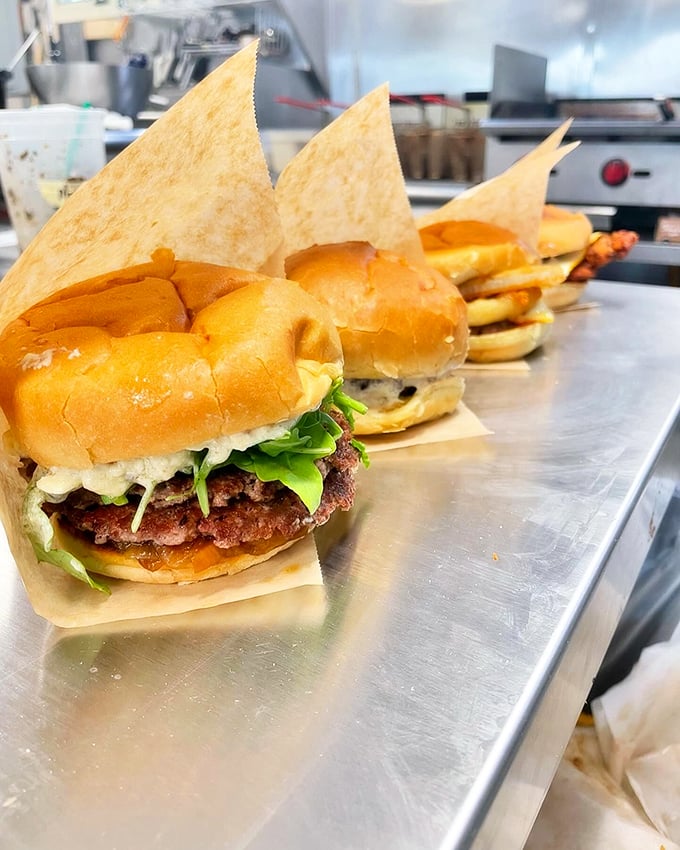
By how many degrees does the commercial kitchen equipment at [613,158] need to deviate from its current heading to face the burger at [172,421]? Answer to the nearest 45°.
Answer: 0° — it already faces it

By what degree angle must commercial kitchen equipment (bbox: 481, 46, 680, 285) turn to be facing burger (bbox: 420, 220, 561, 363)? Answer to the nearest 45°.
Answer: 0° — it already faces it

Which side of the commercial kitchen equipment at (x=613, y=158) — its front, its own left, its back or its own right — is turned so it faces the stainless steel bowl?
right

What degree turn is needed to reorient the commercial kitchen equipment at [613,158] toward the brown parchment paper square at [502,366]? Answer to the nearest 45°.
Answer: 0° — it already faces it

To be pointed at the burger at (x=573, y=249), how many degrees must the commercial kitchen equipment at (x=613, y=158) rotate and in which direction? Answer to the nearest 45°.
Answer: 0° — it already faces it

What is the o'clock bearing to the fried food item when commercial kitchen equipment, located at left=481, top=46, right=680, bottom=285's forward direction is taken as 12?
The fried food item is roughly at 12 o'clock from the commercial kitchen equipment.

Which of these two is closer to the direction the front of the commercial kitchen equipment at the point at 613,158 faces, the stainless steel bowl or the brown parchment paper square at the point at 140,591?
the brown parchment paper square

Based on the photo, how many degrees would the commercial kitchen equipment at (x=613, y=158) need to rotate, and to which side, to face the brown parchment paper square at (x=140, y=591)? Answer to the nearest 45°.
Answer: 0° — it already faces it

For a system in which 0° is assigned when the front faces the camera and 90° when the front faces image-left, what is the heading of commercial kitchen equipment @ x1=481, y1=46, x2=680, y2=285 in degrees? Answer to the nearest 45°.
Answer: approximately 0°
